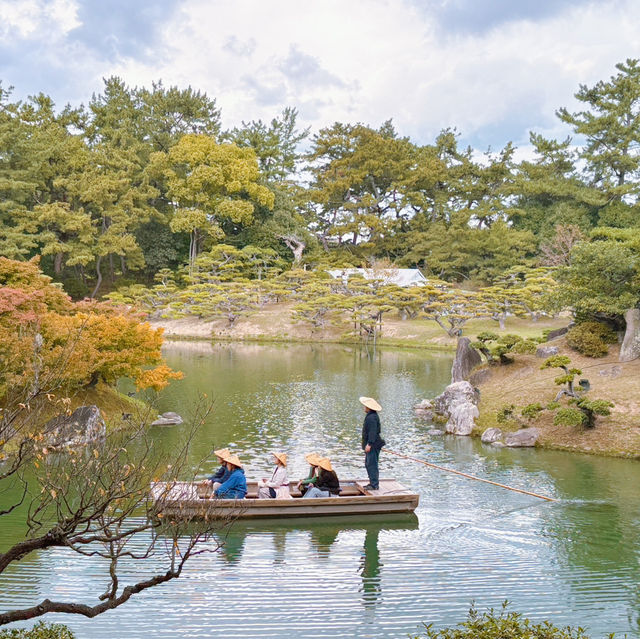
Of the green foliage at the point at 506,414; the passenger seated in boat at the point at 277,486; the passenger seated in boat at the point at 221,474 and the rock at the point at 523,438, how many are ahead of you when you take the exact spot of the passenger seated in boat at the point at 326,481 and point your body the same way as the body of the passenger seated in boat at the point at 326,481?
2

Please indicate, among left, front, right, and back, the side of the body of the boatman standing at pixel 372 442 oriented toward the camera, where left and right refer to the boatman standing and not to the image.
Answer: left

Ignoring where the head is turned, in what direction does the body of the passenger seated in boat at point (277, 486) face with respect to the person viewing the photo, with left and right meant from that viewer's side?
facing to the left of the viewer

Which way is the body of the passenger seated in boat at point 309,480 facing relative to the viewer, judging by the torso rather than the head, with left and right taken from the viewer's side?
facing to the left of the viewer

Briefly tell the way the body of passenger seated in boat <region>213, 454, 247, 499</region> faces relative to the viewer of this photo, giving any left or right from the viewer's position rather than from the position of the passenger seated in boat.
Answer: facing to the left of the viewer

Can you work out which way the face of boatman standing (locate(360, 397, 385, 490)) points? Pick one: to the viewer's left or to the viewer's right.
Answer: to the viewer's left

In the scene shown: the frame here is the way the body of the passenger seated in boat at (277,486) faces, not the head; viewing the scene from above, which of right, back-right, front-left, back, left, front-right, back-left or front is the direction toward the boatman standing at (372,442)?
back
